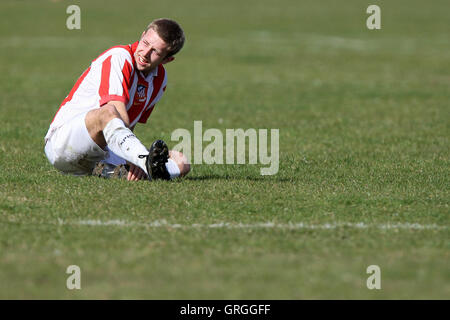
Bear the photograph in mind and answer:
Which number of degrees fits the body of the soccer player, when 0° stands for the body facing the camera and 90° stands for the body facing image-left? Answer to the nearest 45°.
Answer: approximately 315°
